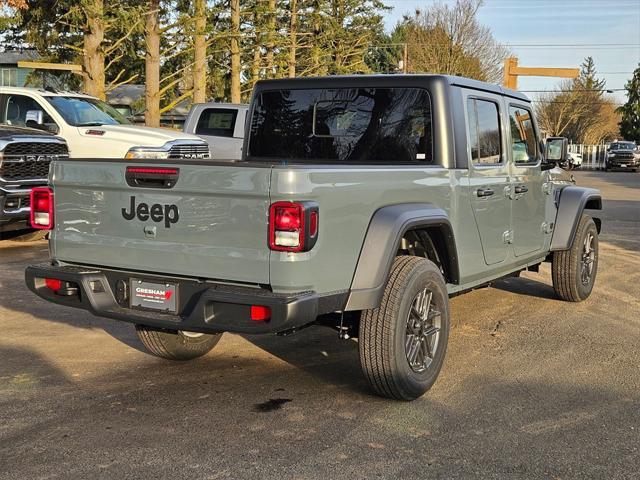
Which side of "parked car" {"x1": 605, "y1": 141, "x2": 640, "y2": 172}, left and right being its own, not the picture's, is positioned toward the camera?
front

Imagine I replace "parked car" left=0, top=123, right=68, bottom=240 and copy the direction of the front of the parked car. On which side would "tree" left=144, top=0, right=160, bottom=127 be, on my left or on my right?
on my left

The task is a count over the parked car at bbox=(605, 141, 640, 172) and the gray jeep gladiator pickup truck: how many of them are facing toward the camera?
1

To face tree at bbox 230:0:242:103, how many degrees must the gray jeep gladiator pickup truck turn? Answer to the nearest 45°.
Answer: approximately 45° to its left

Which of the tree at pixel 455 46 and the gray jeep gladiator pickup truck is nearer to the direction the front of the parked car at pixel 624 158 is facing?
the gray jeep gladiator pickup truck

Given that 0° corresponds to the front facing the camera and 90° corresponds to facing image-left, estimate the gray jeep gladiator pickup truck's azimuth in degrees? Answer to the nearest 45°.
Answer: approximately 225°

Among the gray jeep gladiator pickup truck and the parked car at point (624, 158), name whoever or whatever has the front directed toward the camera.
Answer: the parked car

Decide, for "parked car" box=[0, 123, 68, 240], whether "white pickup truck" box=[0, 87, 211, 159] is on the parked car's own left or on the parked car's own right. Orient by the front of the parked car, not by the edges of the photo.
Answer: on the parked car's own left

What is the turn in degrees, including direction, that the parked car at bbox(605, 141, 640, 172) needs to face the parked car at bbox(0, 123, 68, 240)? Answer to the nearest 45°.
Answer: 0° — it already faces it

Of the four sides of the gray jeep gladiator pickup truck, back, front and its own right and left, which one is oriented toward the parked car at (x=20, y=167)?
left

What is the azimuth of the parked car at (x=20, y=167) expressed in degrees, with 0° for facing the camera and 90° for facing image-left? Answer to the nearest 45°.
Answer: approximately 315°

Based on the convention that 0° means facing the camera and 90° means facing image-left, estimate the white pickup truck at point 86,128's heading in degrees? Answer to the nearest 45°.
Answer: approximately 315°
